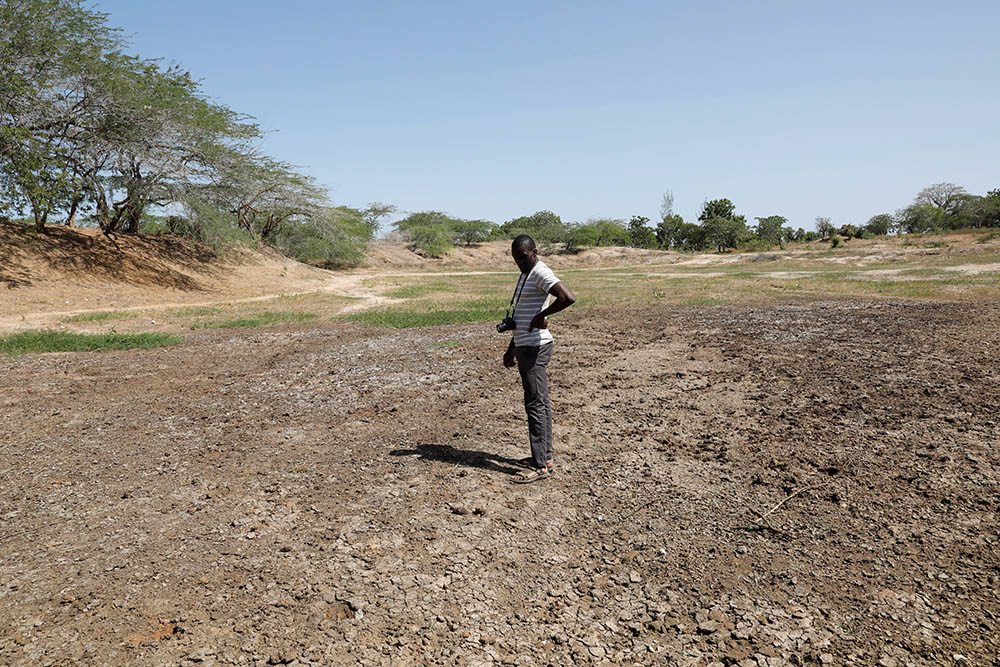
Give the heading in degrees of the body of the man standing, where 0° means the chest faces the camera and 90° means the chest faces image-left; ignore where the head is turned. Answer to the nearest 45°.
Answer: approximately 90°

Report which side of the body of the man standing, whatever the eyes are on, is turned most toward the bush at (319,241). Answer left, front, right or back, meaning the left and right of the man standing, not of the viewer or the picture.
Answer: right

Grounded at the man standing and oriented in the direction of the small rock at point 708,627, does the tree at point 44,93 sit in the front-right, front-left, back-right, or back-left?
back-right
